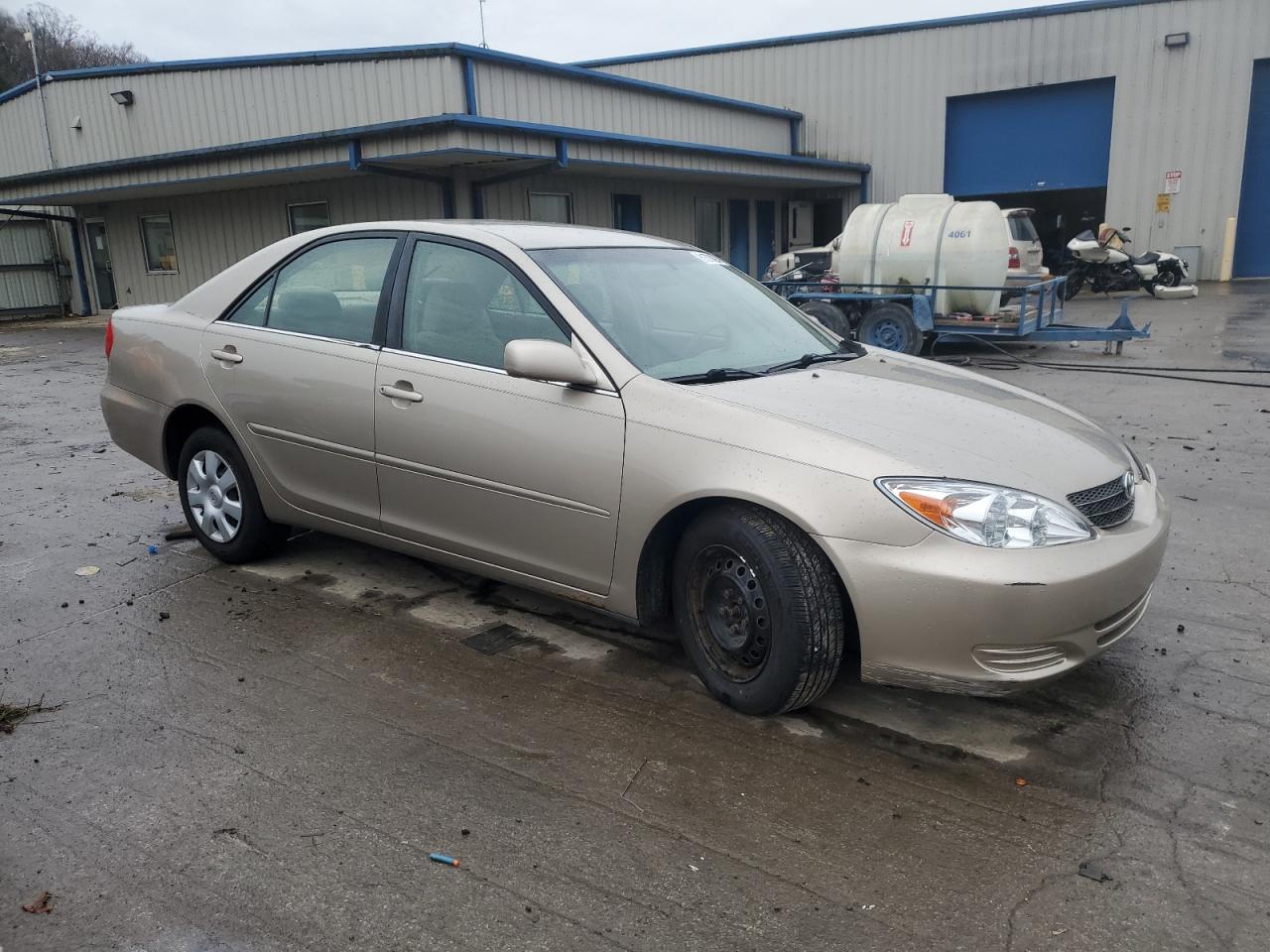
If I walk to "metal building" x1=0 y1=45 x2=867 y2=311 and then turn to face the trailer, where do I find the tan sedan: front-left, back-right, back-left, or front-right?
front-right

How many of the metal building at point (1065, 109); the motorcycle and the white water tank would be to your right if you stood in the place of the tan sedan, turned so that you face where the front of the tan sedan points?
0

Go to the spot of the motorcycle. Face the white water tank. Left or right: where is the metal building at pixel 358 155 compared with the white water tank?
right

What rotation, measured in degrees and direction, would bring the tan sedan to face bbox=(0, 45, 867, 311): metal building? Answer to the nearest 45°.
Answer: approximately 135° to its left

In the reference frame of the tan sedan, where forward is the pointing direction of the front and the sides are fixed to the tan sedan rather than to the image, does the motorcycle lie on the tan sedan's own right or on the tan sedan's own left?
on the tan sedan's own left

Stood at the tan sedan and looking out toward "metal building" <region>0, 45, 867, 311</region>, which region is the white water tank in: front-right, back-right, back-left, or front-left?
front-right

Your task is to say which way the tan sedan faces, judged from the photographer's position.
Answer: facing the viewer and to the right of the viewer

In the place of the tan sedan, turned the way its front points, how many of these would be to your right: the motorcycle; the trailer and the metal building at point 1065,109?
0

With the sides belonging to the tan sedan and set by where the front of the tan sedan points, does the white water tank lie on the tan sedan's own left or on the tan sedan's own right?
on the tan sedan's own left

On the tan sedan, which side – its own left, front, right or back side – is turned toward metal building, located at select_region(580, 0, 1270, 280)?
left
